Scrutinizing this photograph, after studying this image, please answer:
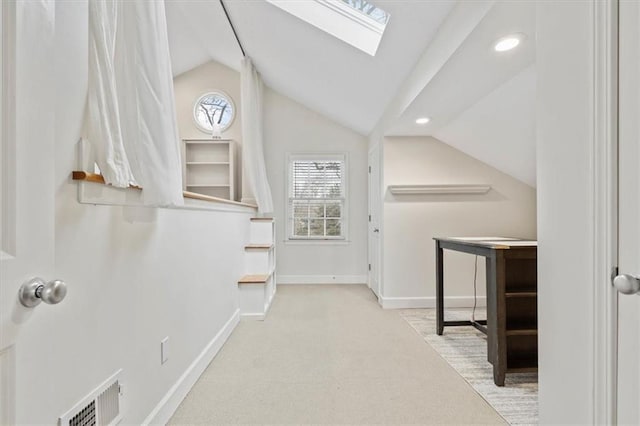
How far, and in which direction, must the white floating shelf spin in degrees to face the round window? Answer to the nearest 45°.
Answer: approximately 90° to its right

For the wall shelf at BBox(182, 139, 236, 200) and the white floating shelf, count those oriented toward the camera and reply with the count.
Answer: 2

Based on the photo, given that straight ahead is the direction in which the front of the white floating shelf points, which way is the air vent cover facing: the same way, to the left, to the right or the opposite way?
to the left

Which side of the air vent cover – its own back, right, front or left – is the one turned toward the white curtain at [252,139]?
left

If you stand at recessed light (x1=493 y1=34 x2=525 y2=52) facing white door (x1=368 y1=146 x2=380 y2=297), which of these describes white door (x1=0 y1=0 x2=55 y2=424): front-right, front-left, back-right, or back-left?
back-left

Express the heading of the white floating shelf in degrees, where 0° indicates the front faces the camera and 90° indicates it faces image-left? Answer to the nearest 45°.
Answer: approximately 0°

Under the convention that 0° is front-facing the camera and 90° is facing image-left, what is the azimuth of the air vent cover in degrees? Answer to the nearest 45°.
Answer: approximately 315°

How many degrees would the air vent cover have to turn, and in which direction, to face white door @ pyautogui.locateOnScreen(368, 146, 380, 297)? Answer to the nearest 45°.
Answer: approximately 90° to its left

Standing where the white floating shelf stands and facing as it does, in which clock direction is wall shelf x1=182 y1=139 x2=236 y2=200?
The wall shelf is roughly at 3 o'clock from the white floating shelf.

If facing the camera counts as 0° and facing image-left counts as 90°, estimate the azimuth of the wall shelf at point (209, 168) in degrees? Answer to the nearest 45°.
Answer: approximately 0°
